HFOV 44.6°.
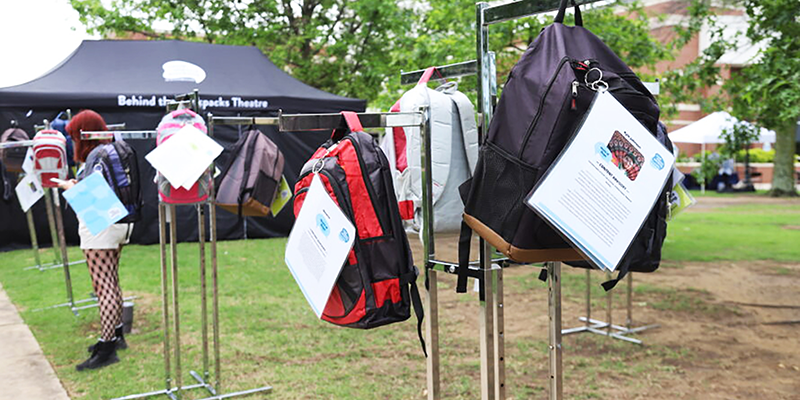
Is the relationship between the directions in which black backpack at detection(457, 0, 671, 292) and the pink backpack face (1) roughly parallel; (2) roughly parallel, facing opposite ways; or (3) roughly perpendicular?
roughly parallel

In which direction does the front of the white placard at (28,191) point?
toward the camera

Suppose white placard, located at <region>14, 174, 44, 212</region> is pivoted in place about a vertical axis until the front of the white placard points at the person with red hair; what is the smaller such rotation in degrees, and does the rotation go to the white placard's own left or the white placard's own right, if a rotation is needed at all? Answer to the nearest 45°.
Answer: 0° — it already faces them

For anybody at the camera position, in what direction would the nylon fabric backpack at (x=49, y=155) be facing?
facing the viewer

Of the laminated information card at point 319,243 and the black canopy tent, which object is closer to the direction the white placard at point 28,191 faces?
the laminated information card

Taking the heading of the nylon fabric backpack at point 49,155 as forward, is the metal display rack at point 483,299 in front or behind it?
in front

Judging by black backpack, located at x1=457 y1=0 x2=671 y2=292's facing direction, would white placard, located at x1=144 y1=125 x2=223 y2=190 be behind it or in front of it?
behind

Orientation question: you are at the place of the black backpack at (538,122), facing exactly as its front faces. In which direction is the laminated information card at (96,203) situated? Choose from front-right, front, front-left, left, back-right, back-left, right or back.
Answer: back

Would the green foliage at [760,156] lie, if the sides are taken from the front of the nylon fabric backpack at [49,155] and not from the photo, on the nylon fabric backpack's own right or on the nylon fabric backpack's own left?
on the nylon fabric backpack's own left

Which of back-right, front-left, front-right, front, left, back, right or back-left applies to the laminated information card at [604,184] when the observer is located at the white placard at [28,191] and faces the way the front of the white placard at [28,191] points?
front

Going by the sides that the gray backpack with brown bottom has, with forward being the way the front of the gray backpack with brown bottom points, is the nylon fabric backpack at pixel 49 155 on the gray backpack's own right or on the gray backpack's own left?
on the gray backpack's own right

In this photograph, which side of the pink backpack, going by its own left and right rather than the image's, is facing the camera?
front

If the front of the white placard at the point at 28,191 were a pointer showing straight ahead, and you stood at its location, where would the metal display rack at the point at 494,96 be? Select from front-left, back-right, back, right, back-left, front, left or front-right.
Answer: front
